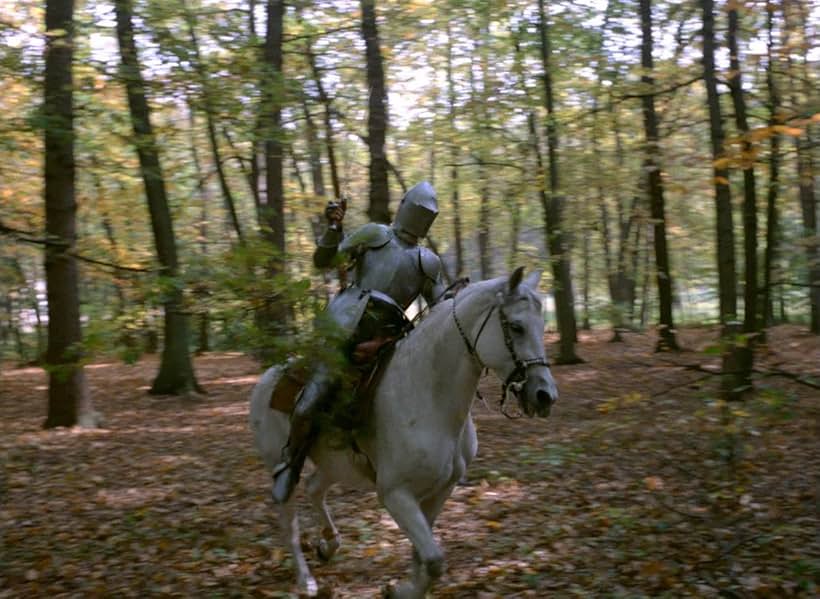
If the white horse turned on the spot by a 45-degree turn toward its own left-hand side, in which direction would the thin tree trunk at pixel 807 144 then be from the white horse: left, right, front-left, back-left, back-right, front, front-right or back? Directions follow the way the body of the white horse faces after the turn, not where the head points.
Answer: front-left

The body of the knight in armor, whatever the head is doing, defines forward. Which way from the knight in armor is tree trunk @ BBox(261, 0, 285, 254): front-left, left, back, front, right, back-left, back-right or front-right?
back-left

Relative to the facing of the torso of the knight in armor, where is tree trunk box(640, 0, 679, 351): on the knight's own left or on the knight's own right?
on the knight's own left

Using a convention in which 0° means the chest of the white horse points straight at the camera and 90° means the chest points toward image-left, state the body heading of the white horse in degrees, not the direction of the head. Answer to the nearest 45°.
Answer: approximately 315°

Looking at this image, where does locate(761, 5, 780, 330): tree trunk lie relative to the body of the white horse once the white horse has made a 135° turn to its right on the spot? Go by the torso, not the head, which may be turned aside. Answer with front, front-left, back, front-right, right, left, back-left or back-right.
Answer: back-right

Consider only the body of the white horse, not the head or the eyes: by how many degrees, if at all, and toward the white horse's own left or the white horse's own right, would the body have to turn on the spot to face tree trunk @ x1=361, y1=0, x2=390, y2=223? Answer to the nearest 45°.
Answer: approximately 135° to the white horse's own left

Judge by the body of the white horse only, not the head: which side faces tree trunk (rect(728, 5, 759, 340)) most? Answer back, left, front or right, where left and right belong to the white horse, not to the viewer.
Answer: left

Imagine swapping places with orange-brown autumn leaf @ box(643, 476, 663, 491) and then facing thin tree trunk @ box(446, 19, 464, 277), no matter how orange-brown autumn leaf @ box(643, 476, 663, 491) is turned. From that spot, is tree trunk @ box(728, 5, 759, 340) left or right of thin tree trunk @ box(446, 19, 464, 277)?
right

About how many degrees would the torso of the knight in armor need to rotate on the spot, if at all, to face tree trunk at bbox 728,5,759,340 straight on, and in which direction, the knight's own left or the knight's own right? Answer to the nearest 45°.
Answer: approximately 90° to the knight's own left

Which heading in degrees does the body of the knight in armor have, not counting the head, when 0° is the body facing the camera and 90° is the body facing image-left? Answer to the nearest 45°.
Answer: approximately 315°

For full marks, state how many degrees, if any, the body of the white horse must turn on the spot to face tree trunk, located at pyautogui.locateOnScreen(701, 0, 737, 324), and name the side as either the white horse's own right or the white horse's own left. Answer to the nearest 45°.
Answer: approximately 90° to the white horse's own left
